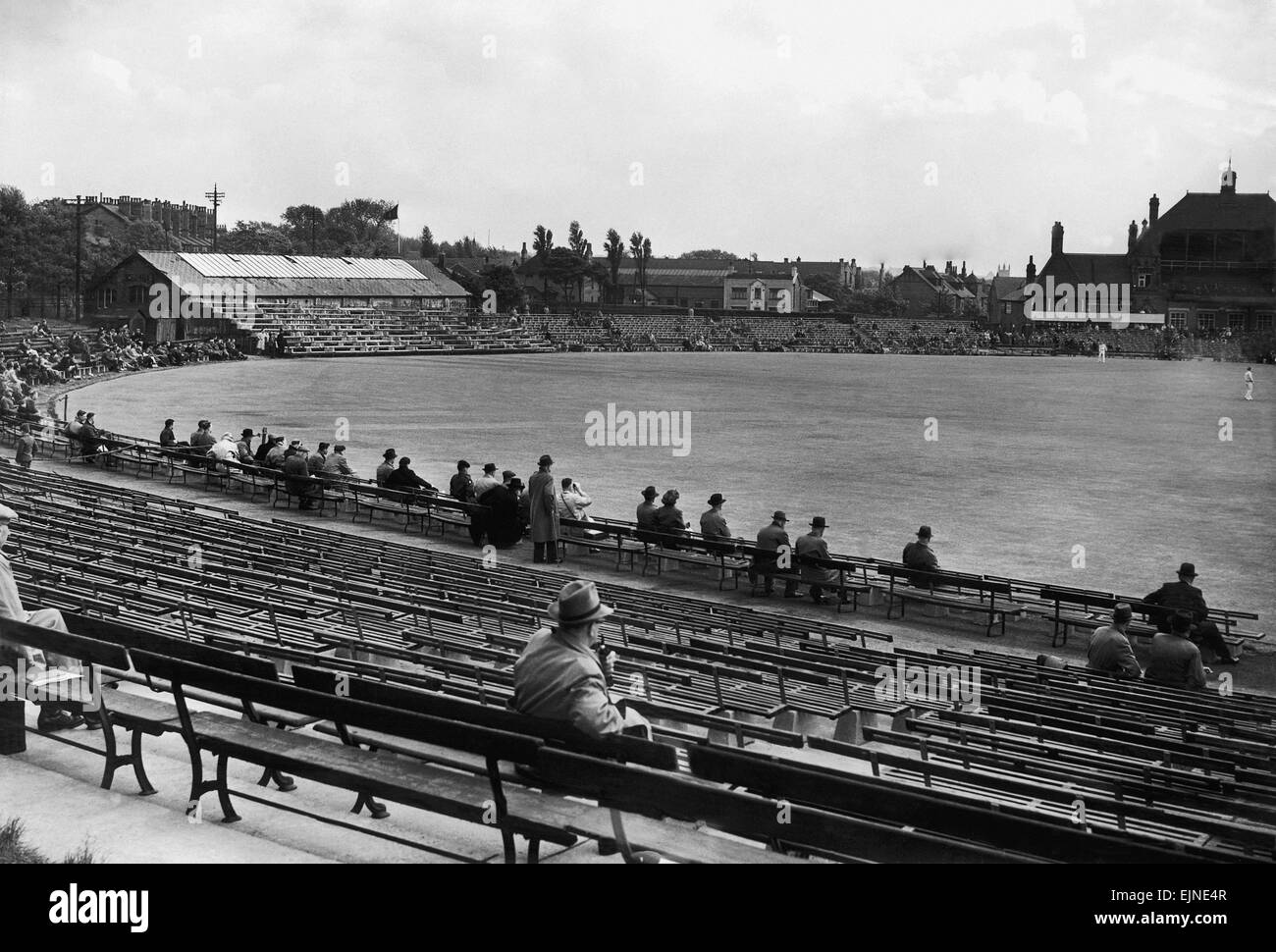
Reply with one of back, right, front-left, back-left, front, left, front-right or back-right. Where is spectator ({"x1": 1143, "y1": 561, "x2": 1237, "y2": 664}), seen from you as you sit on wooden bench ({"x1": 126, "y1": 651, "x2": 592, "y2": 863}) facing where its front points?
front

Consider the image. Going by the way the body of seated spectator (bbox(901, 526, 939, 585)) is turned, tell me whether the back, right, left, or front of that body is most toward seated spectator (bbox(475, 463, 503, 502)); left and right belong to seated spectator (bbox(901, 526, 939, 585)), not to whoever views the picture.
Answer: left

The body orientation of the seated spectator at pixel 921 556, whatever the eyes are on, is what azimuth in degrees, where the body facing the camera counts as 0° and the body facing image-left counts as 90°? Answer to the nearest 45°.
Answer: approximately 225°

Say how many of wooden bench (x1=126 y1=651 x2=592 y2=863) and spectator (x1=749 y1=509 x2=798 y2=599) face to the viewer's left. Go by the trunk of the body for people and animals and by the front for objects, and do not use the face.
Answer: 0

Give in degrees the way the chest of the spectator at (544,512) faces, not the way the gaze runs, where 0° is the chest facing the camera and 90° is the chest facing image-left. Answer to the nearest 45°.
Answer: approximately 225°

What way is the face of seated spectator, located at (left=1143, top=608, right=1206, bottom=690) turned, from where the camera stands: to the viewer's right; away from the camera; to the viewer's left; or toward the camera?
away from the camera

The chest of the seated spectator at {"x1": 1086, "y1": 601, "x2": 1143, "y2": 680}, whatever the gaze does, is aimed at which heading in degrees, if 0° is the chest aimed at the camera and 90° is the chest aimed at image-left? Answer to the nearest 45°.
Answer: approximately 225°

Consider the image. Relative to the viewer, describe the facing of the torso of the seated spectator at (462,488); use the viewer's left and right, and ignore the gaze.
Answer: facing away from the viewer and to the right of the viewer

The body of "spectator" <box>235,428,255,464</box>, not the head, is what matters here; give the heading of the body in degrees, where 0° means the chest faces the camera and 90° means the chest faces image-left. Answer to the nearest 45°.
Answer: approximately 225°

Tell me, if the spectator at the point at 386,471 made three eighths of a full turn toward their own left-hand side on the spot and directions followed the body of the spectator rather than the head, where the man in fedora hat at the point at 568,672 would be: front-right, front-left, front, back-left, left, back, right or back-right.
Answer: left

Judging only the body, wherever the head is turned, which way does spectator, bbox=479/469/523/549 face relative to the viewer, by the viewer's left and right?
facing away from the viewer and to the right of the viewer

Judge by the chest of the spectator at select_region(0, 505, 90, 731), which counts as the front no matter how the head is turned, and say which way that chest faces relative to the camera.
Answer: to the viewer's right

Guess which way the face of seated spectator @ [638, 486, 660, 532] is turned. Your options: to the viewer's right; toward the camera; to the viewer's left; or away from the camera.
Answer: away from the camera
